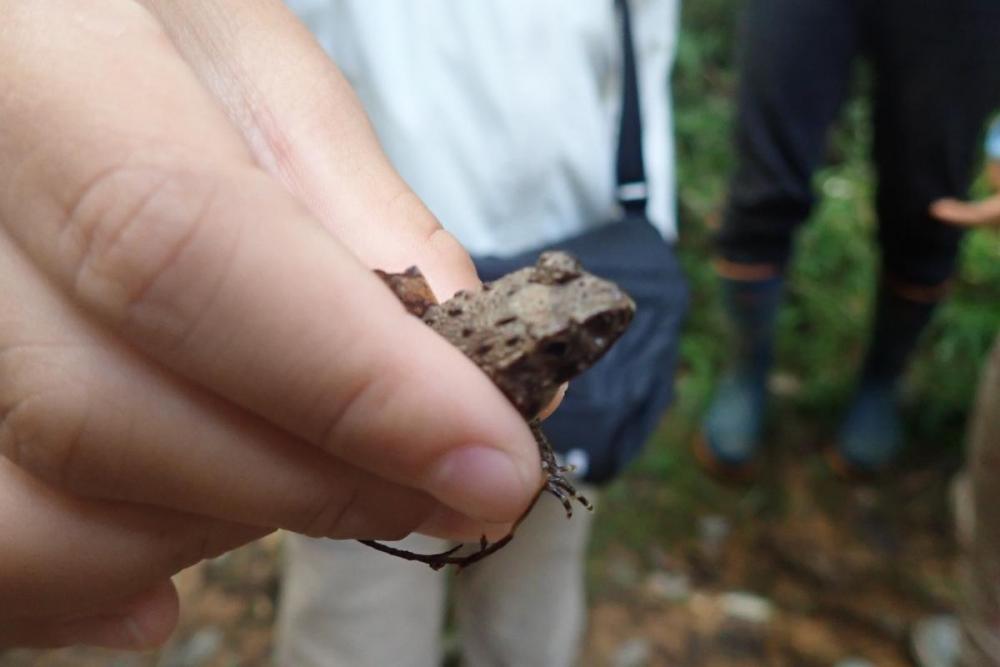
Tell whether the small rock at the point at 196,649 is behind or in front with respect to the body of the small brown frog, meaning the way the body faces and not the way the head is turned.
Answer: behind

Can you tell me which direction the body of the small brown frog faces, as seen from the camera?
to the viewer's right

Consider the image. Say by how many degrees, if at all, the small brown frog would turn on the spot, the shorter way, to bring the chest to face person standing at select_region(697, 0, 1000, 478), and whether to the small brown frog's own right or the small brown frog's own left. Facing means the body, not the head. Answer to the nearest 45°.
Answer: approximately 45° to the small brown frog's own left

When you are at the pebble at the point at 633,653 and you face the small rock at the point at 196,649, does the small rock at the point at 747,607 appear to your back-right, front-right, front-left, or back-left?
back-right
